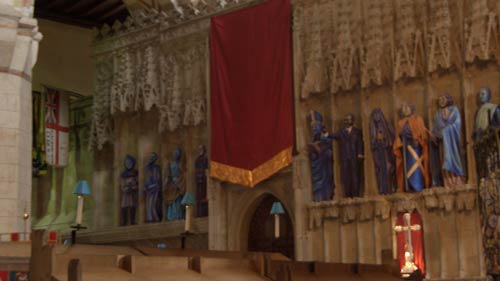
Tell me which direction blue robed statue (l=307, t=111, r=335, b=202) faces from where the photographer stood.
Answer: facing the viewer and to the left of the viewer

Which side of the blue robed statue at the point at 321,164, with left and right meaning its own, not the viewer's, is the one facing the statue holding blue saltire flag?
left

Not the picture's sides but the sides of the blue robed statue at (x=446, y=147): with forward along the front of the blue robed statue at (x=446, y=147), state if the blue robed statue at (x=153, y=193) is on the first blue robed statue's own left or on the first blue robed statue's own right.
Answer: on the first blue robed statue's own right

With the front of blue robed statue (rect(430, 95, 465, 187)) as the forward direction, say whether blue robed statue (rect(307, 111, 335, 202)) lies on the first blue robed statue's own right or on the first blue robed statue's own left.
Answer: on the first blue robed statue's own right
